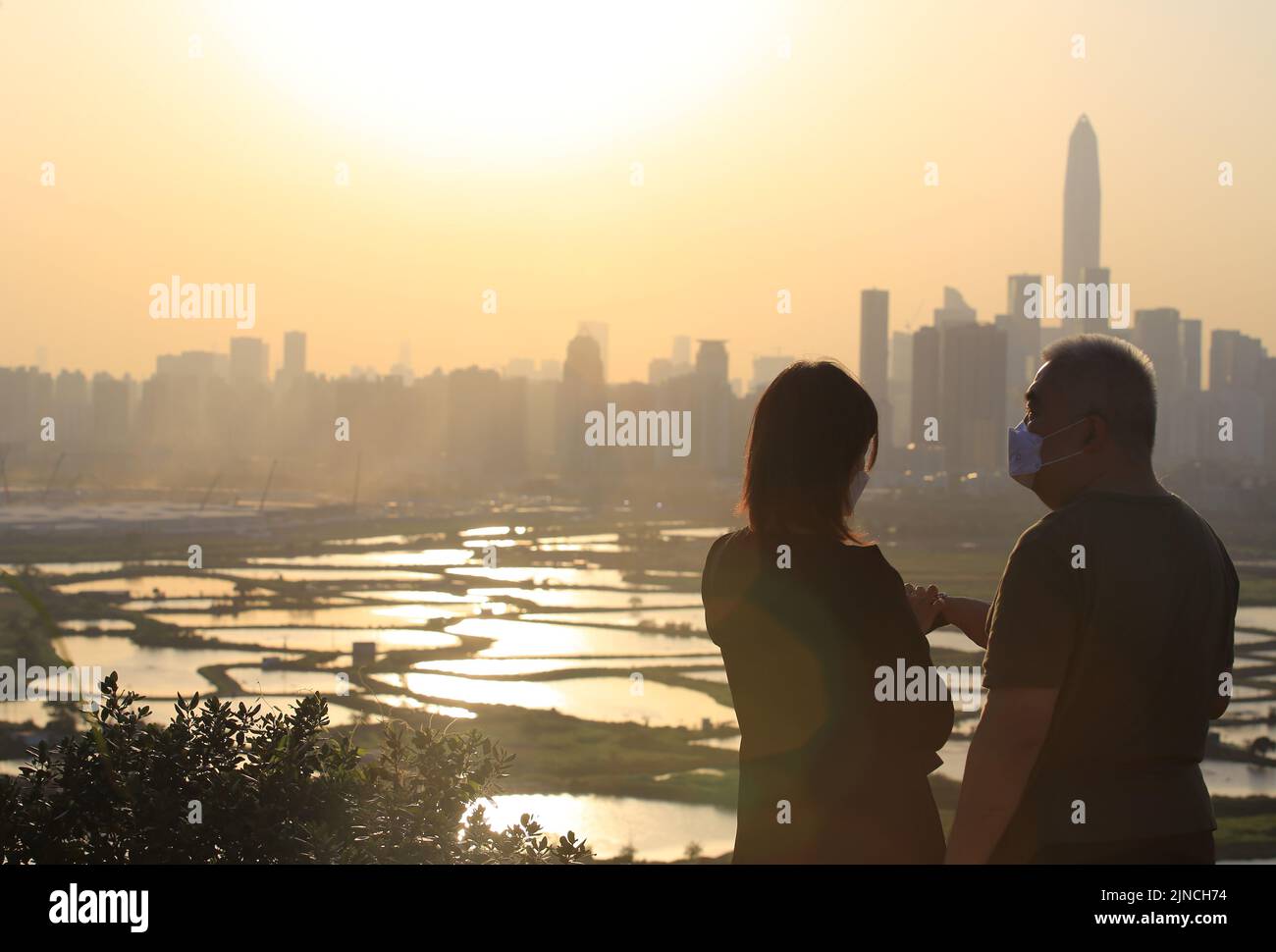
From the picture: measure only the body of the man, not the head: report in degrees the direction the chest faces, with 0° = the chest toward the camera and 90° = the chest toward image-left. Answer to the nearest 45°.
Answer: approximately 135°

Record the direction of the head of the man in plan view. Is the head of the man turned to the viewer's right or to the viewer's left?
to the viewer's left

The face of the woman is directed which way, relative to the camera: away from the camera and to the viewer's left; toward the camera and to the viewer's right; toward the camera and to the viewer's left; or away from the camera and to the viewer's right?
away from the camera and to the viewer's right
